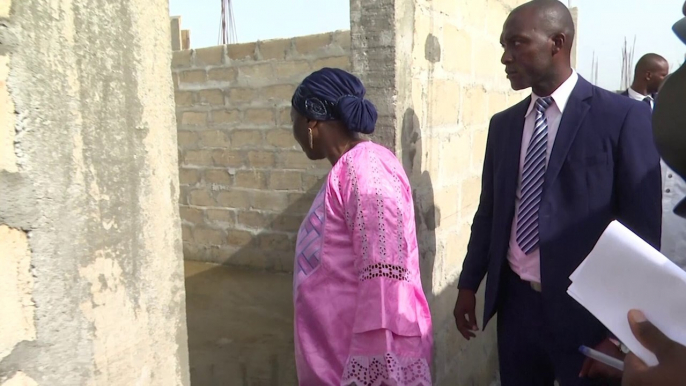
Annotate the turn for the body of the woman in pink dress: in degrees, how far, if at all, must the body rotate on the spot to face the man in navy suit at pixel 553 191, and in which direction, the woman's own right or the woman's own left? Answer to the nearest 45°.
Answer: approximately 135° to the woman's own right

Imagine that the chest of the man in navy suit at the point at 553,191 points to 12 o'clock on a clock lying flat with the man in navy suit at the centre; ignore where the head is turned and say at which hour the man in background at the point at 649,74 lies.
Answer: The man in background is roughly at 5 o'clock from the man in navy suit.

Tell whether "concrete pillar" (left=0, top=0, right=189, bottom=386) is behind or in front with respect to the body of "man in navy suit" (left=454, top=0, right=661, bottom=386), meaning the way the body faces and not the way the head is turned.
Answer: in front

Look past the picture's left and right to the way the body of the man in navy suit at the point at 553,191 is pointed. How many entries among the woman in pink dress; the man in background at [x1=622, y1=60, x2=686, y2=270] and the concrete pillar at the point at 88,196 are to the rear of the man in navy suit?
1

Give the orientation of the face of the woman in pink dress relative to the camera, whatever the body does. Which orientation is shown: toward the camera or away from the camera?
away from the camera

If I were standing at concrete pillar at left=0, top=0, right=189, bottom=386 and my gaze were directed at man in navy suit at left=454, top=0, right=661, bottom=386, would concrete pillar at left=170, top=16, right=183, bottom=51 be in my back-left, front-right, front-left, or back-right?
front-left

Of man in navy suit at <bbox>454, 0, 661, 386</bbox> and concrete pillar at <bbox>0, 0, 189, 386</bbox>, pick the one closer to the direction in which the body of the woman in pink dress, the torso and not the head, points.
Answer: the concrete pillar

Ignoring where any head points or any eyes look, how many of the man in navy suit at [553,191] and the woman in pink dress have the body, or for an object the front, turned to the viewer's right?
0

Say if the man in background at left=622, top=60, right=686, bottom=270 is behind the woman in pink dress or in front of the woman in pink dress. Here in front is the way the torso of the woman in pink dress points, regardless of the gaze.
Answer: behind

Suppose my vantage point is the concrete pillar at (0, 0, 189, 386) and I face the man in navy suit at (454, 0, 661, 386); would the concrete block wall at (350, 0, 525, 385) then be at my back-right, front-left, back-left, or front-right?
front-left

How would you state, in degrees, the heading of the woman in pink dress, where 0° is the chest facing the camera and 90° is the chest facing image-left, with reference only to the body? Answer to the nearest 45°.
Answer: approximately 90°

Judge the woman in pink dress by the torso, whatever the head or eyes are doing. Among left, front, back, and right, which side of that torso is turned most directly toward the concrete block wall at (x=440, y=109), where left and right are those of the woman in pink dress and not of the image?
right
